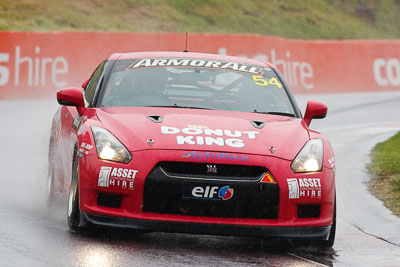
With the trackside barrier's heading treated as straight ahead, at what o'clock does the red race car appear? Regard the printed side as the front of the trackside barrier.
The red race car is roughly at 12 o'clock from the trackside barrier.

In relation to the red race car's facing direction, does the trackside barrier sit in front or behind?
behind

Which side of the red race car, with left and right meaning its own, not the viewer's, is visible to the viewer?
front

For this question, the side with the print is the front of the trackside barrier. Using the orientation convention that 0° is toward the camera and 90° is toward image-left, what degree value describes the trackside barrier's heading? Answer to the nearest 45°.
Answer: approximately 0°

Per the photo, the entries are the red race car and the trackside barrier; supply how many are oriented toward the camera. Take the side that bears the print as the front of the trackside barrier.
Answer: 2
